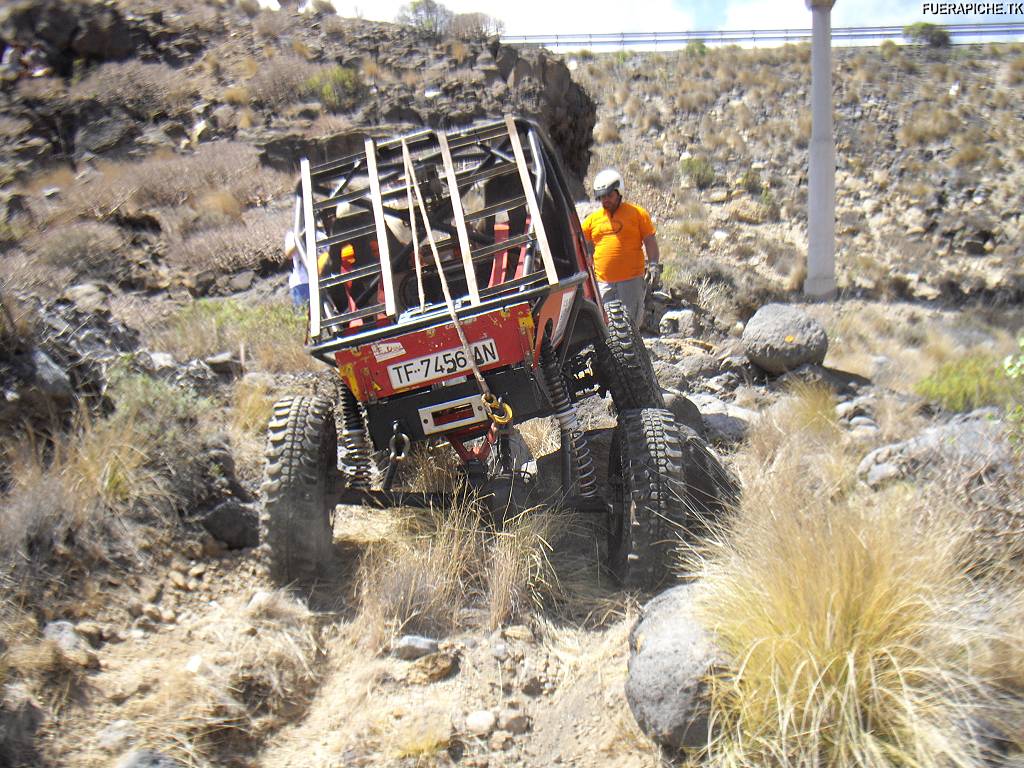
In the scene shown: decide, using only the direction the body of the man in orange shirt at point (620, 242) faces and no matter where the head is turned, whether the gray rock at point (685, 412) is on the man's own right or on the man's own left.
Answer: on the man's own left

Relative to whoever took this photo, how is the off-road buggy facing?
facing away from the viewer

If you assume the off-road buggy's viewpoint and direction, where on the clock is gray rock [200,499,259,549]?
The gray rock is roughly at 9 o'clock from the off-road buggy.

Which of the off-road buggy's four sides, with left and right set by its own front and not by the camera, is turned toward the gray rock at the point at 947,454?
right

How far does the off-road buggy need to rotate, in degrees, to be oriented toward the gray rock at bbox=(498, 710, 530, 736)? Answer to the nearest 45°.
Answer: approximately 180°

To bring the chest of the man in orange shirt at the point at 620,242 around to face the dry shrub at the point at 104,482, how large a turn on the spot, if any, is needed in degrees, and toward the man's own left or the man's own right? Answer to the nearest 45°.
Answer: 0° — they already face it

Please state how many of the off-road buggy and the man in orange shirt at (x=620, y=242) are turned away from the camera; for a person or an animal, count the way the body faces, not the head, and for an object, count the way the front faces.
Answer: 1

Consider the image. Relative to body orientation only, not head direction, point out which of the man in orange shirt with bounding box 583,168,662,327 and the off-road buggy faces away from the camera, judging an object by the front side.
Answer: the off-road buggy

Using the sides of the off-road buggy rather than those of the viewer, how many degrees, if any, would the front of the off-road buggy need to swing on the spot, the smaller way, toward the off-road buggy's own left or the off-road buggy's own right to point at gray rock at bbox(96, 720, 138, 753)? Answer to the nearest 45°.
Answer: approximately 135° to the off-road buggy's own left

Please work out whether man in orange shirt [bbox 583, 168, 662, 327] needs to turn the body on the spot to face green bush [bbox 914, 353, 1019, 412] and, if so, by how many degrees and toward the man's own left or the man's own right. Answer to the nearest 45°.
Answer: approximately 135° to the man's own left

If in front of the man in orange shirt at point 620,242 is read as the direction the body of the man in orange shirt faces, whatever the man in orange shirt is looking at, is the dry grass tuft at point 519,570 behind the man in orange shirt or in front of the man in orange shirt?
in front

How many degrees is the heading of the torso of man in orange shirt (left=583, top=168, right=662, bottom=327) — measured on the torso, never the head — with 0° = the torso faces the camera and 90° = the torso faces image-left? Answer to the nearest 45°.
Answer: approximately 45°
